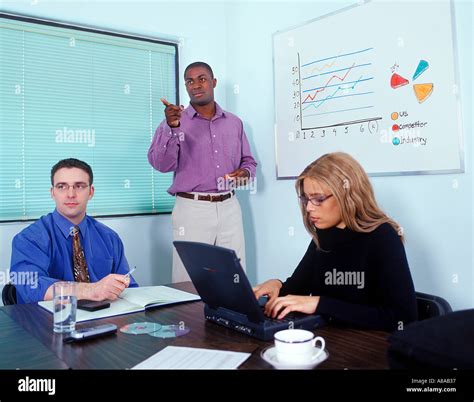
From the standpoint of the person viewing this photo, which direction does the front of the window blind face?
facing the viewer and to the right of the viewer

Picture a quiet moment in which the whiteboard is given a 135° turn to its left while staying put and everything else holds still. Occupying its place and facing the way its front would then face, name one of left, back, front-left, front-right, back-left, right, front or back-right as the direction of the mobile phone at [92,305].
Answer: back-right

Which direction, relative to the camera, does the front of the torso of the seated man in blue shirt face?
toward the camera

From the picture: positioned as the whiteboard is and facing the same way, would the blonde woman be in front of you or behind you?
in front

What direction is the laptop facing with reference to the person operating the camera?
facing away from the viewer and to the right of the viewer

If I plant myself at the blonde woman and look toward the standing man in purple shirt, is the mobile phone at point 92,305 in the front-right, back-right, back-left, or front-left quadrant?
front-left

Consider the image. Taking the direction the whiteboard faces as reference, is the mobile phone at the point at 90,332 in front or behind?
in front

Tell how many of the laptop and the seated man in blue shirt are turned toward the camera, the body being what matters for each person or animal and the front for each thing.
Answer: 1

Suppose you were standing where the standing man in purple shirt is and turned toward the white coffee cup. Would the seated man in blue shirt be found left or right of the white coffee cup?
right

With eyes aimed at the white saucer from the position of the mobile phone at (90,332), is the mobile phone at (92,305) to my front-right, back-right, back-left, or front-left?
back-left

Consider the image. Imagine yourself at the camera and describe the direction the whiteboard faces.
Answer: facing the viewer and to the left of the viewer

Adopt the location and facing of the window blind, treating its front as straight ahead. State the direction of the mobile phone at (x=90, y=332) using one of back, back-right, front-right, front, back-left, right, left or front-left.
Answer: front-right

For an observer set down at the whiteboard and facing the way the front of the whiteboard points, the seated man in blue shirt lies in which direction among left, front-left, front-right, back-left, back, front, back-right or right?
front

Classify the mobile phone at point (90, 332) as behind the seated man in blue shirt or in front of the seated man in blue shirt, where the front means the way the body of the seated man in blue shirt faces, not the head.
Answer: in front

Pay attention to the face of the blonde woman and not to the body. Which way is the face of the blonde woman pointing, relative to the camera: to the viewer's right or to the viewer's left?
to the viewer's left
